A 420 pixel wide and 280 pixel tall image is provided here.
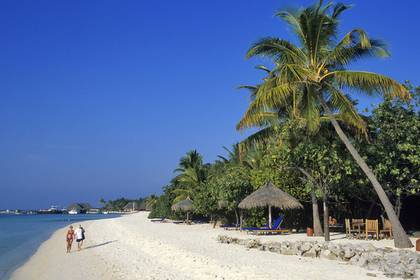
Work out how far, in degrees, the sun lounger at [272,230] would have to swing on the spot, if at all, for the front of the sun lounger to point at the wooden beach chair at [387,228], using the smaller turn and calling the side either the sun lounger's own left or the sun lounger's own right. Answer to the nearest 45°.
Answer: approximately 135° to the sun lounger's own left

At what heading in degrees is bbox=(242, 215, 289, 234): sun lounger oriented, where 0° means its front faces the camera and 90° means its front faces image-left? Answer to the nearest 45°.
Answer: approximately 90°
